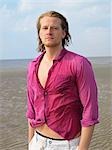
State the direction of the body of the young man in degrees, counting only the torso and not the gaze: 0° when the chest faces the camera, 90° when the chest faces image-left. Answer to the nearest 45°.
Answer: approximately 45°
